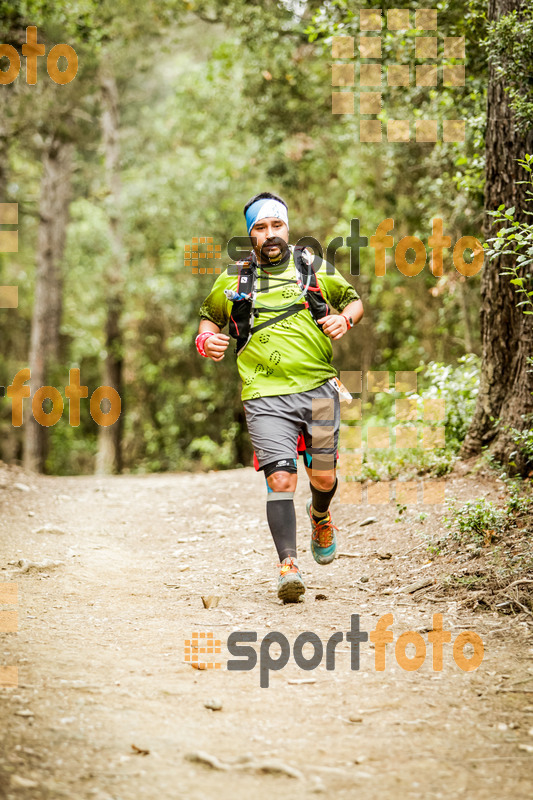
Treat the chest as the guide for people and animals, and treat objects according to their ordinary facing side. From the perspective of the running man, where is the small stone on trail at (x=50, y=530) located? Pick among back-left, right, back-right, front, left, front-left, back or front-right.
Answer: back-right

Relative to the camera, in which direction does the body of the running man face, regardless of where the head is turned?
toward the camera

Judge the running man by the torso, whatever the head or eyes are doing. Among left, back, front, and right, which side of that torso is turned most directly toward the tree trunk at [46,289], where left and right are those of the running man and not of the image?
back

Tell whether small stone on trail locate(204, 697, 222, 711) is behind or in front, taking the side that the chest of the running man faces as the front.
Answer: in front

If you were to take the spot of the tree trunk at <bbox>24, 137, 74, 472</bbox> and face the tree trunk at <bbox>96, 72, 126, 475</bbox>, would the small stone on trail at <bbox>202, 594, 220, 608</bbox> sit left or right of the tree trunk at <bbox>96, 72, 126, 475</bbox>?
right

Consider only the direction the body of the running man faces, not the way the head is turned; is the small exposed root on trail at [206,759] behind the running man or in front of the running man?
in front

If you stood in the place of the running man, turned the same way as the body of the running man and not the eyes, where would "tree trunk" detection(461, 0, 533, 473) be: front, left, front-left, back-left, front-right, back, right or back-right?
back-left

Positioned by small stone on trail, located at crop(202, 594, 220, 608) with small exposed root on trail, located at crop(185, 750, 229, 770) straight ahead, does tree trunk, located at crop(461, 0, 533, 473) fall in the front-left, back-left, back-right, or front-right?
back-left

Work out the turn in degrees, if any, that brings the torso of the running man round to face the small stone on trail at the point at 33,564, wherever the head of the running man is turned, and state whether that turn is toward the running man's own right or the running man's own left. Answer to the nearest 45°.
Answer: approximately 90° to the running man's own right

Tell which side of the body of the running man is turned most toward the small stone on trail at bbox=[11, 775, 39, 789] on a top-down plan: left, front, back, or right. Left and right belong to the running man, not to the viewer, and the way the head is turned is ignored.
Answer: front
